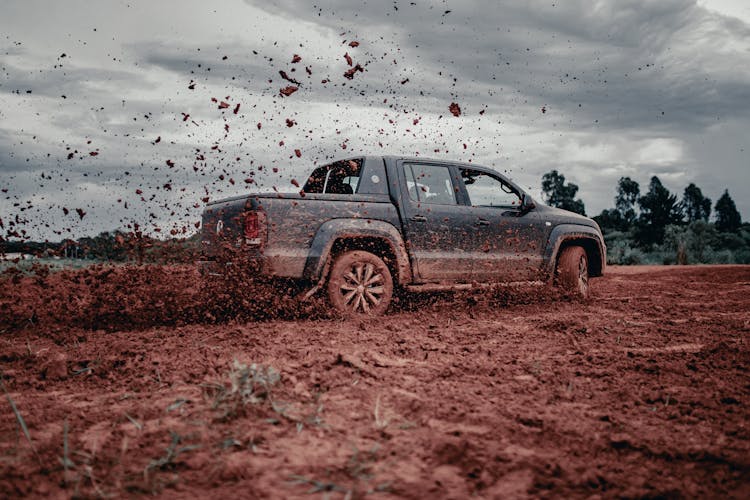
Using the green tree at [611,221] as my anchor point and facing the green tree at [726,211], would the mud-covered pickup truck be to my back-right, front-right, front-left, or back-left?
back-right

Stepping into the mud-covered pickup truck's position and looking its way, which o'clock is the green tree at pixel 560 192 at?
The green tree is roughly at 11 o'clock from the mud-covered pickup truck.

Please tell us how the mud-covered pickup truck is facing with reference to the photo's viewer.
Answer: facing away from the viewer and to the right of the viewer

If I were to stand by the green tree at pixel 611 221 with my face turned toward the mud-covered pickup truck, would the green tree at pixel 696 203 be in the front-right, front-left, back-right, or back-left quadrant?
back-left

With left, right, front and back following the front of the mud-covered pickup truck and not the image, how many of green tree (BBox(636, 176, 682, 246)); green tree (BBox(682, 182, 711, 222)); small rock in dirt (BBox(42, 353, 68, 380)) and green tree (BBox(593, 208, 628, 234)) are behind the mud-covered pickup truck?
1

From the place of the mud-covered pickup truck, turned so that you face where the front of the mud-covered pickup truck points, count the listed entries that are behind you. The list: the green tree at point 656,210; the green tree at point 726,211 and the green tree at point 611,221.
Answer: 0

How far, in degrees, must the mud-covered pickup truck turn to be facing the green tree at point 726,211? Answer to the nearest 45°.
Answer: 0° — it already faces it

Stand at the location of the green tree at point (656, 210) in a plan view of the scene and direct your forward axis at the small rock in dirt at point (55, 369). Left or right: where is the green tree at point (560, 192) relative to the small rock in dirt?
right

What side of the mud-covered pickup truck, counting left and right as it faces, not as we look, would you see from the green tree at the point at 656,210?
front

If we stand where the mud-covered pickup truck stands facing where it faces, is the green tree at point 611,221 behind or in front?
in front

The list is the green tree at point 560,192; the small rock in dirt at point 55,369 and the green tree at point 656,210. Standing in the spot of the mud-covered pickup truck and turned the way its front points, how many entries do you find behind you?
1

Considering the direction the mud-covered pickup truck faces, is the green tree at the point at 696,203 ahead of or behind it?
ahead

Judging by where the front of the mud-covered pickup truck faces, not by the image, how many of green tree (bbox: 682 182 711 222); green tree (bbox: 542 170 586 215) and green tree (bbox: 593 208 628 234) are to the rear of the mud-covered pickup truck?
0

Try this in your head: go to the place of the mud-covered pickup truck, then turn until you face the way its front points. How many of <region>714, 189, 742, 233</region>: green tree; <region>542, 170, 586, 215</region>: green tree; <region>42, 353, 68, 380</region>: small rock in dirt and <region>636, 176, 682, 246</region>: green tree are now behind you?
1

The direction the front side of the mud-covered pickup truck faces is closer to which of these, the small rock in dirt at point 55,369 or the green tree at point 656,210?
the green tree

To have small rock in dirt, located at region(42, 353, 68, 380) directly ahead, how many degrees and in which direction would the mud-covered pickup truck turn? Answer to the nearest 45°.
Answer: approximately 180°

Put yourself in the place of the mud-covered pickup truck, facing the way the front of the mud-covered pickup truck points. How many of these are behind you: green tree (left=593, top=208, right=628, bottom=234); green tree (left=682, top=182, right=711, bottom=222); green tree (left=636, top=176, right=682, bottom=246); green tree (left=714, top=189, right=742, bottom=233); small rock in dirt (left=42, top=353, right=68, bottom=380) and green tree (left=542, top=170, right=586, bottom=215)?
1

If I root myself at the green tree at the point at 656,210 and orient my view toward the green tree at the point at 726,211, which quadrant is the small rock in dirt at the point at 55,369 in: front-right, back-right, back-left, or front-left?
back-right
